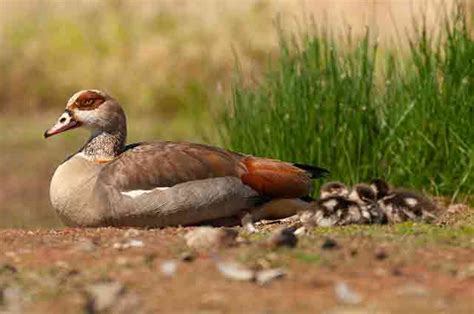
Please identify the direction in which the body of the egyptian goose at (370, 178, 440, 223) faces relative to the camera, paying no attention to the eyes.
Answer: to the viewer's left

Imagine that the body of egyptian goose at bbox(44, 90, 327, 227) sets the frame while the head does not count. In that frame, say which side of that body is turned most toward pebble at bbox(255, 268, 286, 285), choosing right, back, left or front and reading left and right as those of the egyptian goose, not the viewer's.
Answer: left

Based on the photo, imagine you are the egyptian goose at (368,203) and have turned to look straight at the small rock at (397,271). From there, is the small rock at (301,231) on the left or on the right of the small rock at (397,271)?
right

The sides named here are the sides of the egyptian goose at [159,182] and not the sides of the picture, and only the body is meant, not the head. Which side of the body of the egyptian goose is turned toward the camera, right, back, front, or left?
left
